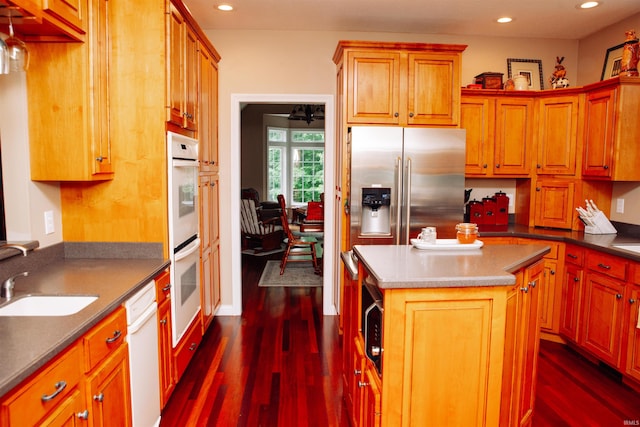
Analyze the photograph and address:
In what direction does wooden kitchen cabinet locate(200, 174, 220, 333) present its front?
to the viewer's right

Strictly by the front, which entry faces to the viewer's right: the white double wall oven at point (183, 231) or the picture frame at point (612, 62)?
the white double wall oven

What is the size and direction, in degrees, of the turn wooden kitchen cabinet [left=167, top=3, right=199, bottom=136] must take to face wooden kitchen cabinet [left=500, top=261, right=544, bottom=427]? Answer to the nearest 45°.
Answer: approximately 45° to its right

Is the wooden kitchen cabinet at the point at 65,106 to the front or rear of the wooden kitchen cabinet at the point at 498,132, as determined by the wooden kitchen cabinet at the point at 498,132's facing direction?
to the front

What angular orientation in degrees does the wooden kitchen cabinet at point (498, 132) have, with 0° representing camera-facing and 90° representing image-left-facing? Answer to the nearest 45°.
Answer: approximately 0°

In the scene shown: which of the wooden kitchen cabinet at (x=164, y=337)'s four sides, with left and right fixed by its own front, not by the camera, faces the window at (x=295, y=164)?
left

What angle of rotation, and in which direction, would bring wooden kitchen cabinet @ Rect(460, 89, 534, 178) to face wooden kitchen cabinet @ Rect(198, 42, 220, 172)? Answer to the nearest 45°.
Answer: approximately 45° to its right

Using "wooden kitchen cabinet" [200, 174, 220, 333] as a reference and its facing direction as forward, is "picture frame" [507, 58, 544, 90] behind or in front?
in front

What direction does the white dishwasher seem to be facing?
to the viewer's right

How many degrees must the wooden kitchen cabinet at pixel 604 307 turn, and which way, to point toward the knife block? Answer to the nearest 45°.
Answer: approximately 135° to its right

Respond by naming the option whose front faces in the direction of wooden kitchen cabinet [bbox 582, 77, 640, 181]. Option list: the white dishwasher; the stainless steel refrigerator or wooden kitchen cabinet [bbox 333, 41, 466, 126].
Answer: the white dishwasher

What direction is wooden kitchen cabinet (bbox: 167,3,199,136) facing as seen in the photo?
to the viewer's right

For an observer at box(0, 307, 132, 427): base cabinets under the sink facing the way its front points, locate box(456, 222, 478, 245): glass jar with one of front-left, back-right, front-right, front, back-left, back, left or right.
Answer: front-left

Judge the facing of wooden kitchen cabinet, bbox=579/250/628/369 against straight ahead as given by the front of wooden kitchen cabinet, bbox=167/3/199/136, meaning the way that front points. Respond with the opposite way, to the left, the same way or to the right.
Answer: the opposite way
